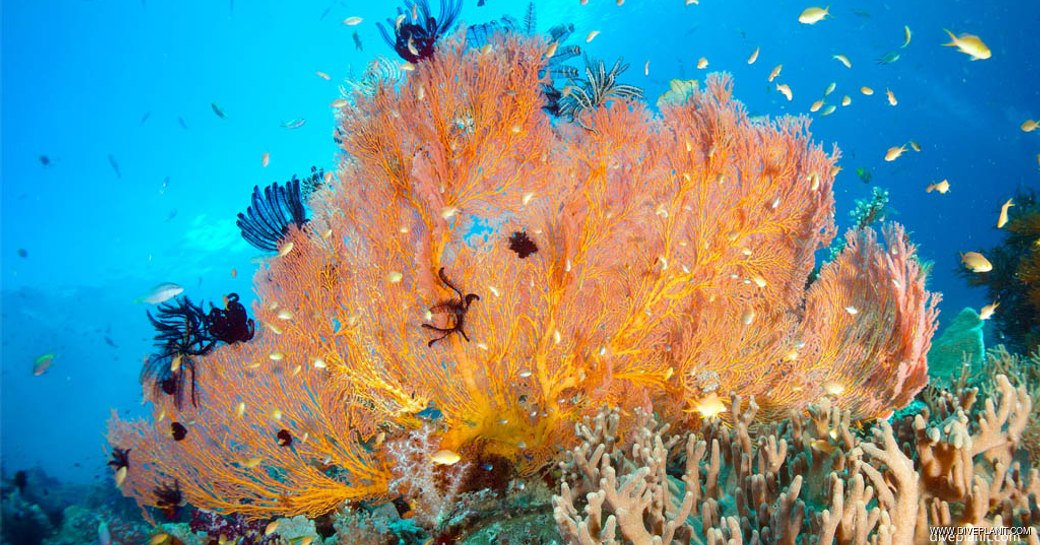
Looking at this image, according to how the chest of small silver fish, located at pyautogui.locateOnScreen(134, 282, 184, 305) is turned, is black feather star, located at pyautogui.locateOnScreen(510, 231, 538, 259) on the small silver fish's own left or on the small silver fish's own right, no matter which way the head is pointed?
on the small silver fish's own right
